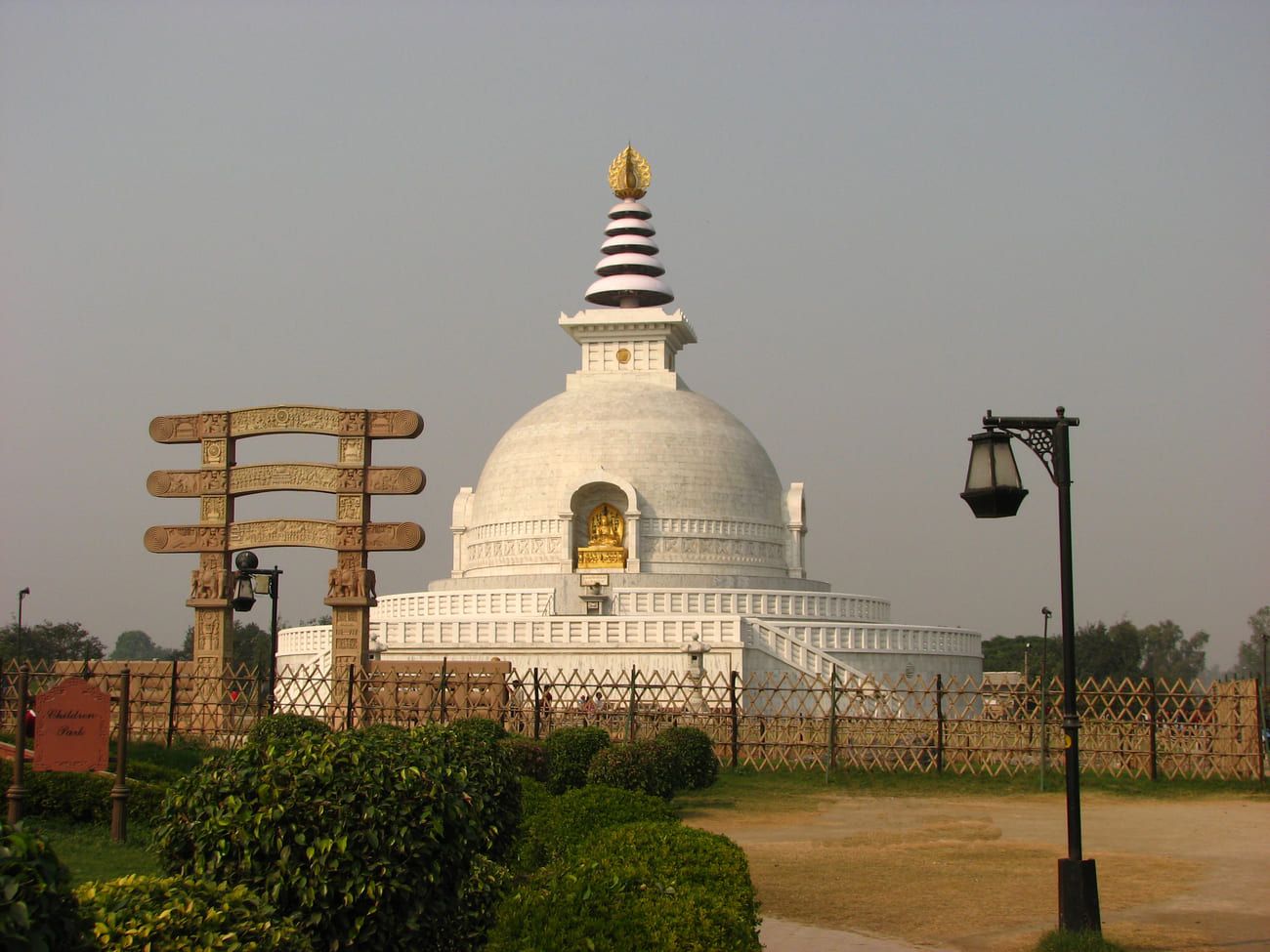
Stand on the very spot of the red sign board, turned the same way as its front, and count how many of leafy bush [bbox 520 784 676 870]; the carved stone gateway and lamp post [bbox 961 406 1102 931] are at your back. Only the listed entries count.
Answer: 1

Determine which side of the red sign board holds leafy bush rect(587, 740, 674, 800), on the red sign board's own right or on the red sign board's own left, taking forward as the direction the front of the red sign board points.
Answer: on the red sign board's own left

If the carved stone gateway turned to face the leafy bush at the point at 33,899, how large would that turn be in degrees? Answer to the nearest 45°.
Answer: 0° — it already faces it

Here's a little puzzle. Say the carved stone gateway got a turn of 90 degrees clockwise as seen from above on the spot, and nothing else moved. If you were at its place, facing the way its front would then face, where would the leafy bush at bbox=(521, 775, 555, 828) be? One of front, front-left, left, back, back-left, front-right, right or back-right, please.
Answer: left

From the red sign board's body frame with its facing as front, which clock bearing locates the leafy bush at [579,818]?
The leafy bush is roughly at 10 o'clock from the red sign board.

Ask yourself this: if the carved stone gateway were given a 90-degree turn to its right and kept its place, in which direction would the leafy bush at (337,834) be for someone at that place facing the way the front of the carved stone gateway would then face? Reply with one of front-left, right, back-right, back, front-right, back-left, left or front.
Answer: left

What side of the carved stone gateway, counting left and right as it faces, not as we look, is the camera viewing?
front

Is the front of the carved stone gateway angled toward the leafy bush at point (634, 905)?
yes

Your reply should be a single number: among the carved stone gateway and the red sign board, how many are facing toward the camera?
2

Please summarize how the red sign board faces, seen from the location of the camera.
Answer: facing the viewer

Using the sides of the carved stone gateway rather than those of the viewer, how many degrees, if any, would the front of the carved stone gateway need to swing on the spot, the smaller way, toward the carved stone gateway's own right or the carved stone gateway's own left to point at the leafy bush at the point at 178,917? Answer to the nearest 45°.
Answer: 0° — it already faces it

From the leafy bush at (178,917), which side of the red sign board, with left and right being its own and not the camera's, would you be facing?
front

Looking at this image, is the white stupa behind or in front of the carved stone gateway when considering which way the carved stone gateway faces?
behind

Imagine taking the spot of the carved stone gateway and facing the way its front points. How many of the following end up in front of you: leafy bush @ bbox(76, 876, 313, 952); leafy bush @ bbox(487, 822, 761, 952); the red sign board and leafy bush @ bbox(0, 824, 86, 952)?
4
